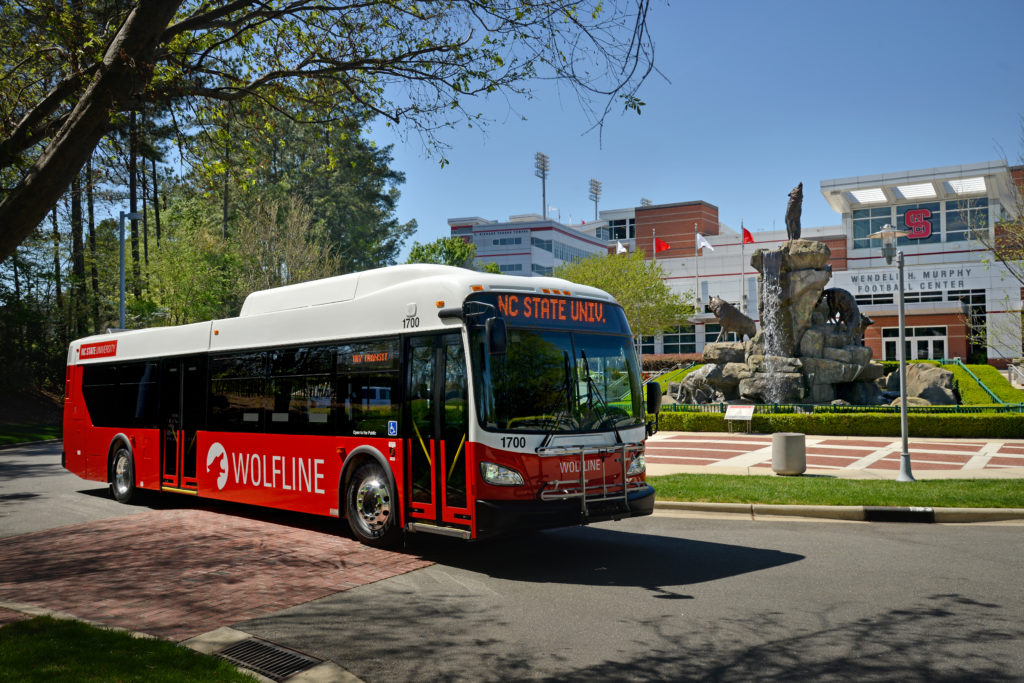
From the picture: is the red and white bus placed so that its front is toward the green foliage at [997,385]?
no

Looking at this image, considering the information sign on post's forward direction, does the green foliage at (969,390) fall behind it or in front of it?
behind

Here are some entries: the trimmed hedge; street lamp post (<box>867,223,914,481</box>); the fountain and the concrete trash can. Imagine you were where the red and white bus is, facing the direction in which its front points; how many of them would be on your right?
0

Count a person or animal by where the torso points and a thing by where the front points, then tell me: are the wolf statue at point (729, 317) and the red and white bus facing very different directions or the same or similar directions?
very different directions

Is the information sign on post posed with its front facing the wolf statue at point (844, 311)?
no

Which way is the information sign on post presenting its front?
toward the camera

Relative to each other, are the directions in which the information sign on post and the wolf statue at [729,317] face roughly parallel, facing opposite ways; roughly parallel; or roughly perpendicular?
roughly perpendicular

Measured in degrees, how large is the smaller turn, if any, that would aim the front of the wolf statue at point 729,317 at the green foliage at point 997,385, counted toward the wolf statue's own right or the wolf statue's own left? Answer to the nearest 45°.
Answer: approximately 180°

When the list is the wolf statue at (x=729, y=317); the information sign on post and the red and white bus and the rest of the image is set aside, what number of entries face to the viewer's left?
1

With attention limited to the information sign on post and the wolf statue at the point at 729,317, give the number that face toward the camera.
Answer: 1

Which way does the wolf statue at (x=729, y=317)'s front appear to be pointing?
to the viewer's left

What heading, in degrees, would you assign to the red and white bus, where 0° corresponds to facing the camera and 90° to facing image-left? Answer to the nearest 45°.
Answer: approximately 315°

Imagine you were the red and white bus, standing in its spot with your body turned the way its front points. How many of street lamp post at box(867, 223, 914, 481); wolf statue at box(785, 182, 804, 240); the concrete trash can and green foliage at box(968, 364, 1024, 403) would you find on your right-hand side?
0

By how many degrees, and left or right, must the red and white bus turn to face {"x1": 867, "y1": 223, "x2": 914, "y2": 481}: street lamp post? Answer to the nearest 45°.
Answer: approximately 90° to its left

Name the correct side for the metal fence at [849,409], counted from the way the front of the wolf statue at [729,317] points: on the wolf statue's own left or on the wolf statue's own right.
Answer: on the wolf statue's own left

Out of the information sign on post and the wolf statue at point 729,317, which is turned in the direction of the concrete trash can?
the information sign on post

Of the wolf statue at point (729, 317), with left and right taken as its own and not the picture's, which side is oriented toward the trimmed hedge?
left

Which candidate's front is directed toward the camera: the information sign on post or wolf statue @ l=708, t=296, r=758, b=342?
the information sign on post
